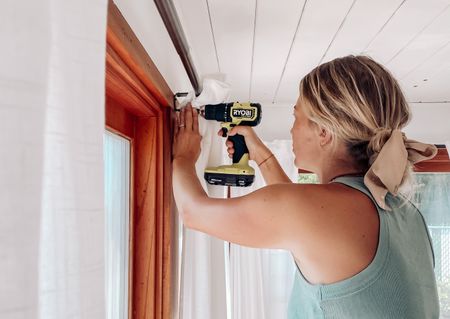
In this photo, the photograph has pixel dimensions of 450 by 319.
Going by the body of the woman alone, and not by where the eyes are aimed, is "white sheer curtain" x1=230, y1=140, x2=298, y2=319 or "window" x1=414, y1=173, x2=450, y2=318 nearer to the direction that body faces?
the white sheer curtain

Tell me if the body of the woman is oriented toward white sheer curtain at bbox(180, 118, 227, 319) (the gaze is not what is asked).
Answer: yes

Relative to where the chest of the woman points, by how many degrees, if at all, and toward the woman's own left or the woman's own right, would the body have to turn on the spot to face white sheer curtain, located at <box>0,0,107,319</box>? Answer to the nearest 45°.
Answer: approximately 90° to the woman's own left

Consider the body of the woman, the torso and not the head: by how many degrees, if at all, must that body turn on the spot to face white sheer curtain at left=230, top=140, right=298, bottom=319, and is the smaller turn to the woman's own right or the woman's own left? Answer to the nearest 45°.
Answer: approximately 45° to the woman's own right

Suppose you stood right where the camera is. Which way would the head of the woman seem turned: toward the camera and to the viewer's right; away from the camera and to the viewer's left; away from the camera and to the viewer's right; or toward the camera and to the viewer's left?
away from the camera and to the viewer's left

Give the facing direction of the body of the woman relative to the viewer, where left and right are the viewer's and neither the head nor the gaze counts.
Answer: facing away from the viewer and to the left of the viewer
